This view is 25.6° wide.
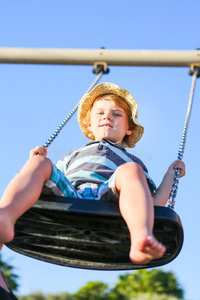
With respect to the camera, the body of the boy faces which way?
toward the camera

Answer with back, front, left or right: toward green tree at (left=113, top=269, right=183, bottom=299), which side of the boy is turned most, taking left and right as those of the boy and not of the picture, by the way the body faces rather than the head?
back

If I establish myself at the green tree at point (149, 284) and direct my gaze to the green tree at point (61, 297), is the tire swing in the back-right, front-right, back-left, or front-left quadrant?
front-left

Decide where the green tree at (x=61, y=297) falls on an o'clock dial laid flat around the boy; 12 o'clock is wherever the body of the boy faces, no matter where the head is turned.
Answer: The green tree is roughly at 6 o'clock from the boy.
